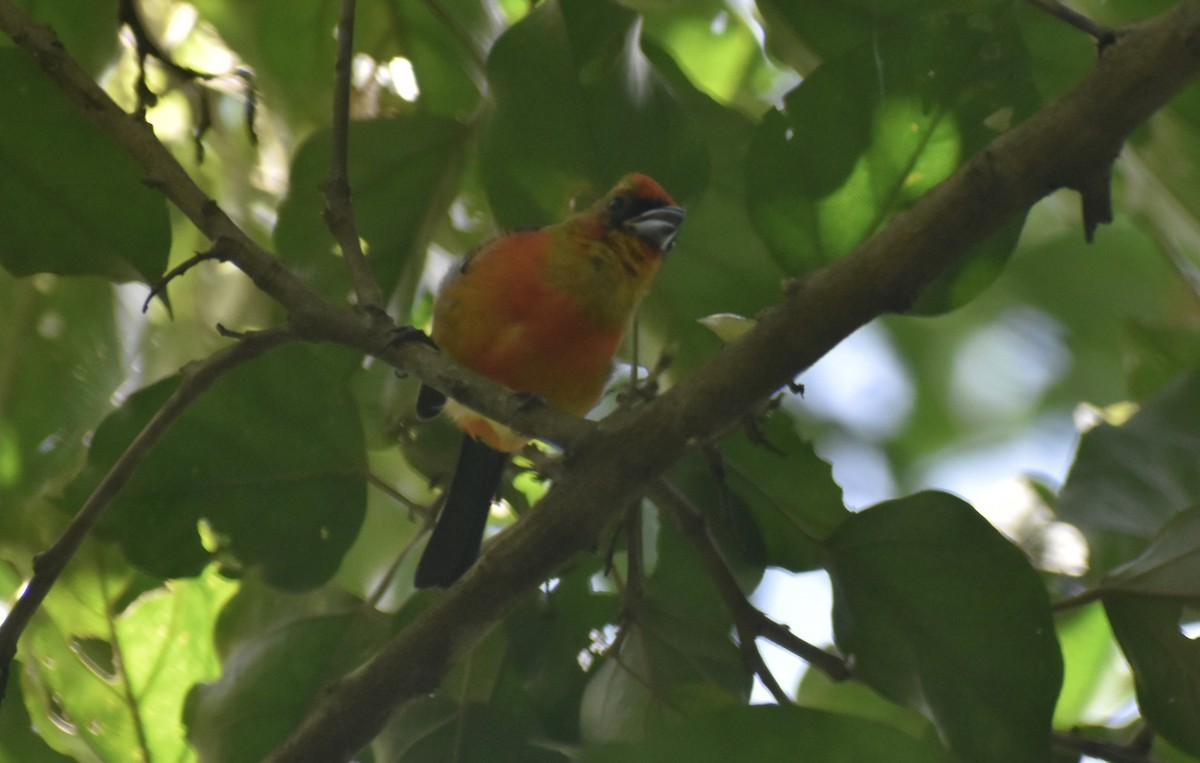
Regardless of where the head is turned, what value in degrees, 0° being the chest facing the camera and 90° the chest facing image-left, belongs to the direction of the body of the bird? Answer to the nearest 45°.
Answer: approximately 315°

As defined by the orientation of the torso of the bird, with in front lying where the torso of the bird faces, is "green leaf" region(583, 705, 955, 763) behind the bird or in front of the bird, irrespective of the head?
in front

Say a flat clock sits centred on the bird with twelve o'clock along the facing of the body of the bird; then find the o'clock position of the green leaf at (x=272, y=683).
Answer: The green leaf is roughly at 3 o'clock from the bird.

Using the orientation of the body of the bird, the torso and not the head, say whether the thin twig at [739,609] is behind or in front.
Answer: in front

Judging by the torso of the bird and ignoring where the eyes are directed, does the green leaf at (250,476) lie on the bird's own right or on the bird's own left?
on the bird's own right

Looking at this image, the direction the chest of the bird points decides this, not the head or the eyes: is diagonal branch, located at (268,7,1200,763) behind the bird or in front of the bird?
in front
